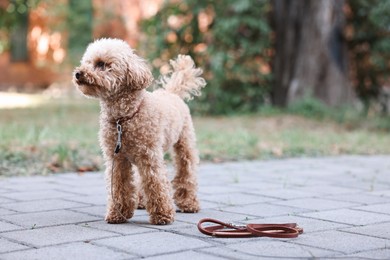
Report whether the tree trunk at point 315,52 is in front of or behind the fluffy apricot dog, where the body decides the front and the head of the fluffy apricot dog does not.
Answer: behind

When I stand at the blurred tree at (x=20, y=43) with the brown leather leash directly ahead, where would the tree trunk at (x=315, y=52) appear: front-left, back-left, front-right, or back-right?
front-left

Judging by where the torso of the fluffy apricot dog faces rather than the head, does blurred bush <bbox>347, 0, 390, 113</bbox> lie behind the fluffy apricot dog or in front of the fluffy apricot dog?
behind

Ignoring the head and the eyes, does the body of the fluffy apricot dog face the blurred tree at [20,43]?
no

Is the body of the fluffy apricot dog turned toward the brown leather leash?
no

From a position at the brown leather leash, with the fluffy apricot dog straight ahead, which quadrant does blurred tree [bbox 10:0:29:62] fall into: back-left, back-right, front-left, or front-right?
front-right

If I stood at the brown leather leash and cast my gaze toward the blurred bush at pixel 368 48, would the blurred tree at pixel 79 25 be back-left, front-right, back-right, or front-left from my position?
front-left

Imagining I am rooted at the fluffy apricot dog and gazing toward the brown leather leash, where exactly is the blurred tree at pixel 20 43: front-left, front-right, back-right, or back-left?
back-left

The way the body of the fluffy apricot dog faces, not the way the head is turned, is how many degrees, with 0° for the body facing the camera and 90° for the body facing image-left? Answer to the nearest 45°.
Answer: approximately 45°
